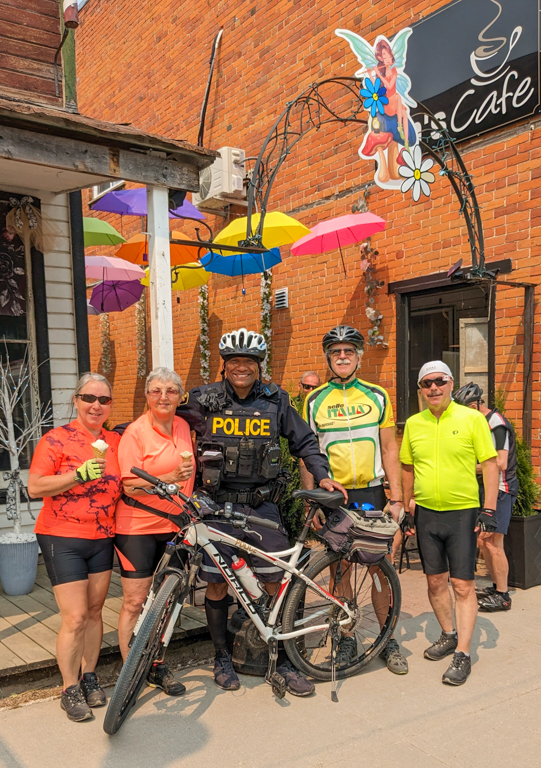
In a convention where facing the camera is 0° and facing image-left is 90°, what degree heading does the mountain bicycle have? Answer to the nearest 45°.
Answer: approximately 45°

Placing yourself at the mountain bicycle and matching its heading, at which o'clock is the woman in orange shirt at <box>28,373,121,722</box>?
The woman in orange shirt is roughly at 1 o'clock from the mountain bicycle.

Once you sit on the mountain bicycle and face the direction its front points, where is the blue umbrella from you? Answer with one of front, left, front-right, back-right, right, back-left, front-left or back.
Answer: back-right

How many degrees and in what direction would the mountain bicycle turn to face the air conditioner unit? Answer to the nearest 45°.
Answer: approximately 135° to its right

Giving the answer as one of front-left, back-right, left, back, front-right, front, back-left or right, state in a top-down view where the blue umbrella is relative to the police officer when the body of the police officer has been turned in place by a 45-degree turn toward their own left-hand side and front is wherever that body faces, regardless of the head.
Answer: back-left

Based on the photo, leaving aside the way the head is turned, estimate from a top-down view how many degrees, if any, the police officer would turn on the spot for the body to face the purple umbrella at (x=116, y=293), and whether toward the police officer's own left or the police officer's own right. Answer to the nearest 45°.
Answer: approximately 180°

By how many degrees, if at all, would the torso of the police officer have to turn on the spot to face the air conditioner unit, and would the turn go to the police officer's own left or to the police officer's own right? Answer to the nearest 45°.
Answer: approximately 180°
